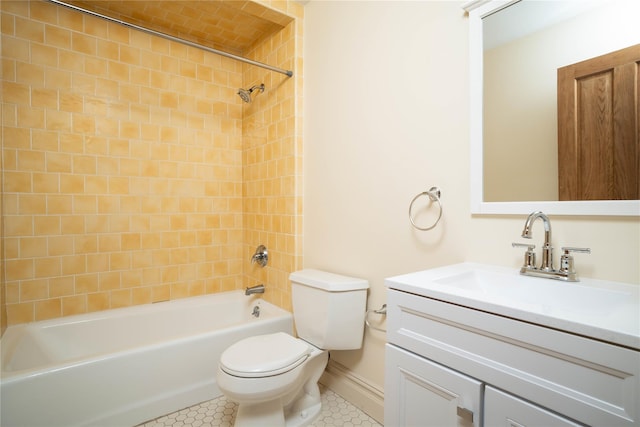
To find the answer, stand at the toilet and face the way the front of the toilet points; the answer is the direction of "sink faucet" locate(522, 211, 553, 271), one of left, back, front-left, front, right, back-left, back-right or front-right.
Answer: left

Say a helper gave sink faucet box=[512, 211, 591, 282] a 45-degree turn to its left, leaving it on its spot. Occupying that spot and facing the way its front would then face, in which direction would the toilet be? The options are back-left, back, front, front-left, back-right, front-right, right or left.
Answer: right

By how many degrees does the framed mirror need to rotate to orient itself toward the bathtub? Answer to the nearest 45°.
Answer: approximately 45° to its right

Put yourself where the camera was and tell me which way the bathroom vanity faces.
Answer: facing the viewer and to the left of the viewer

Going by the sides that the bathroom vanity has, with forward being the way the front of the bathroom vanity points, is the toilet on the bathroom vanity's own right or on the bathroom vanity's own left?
on the bathroom vanity's own right
